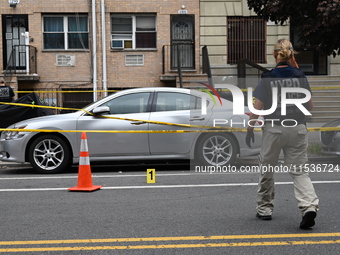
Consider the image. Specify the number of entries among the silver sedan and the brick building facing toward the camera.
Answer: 1

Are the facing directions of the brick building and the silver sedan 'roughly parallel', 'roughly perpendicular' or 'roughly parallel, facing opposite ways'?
roughly perpendicular

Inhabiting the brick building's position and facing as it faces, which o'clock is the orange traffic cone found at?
The orange traffic cone is roughly at 12 o'clock from the brick building.

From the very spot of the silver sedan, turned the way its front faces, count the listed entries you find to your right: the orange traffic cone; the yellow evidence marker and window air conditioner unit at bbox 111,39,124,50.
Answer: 1

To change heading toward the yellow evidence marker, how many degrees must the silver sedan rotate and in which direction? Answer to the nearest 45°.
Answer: approximately 90° to its left

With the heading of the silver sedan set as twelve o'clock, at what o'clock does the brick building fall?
The brick building is roughly at 3 o'clock from the silver sedan.

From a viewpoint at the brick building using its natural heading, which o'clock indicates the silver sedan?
The silver sedan is roughly at 12 o'clock from the brick building.

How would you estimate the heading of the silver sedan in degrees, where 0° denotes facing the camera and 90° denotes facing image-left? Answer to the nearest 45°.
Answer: approximately 90°

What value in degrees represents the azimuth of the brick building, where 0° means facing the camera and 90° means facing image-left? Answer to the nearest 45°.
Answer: approximately 0°

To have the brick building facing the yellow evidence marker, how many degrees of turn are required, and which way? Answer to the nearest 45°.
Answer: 0° — it already faces it

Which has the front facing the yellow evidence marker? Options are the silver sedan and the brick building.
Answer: the brick building

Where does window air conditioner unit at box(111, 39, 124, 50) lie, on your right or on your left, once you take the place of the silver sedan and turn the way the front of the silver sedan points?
on your right

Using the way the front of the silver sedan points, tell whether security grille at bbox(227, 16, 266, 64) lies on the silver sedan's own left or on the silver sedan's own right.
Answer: on the silver sedan's own right
